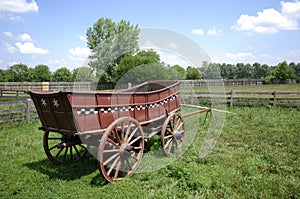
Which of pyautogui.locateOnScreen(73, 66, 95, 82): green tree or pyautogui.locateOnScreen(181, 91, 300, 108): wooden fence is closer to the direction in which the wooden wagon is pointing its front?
the wooden fence

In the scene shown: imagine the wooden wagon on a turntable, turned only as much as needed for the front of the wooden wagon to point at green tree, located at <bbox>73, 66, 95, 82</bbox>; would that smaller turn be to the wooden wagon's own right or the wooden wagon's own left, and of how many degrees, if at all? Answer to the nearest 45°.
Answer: approximately 45° to the wooden wagon's own left

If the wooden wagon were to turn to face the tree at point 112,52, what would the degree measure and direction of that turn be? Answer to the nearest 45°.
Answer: approximately 45° to its left

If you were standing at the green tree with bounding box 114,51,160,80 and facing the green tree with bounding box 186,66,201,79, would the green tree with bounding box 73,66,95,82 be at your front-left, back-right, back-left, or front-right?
back-left

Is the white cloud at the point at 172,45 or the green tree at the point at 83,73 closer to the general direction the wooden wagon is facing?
the white cloud

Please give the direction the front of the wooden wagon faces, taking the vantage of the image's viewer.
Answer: facing away from the viewer and to the right of the viewer

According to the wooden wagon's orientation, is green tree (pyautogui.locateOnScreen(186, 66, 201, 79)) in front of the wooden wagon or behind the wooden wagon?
in front

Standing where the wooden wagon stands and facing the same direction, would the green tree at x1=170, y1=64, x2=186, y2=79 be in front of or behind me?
in front
